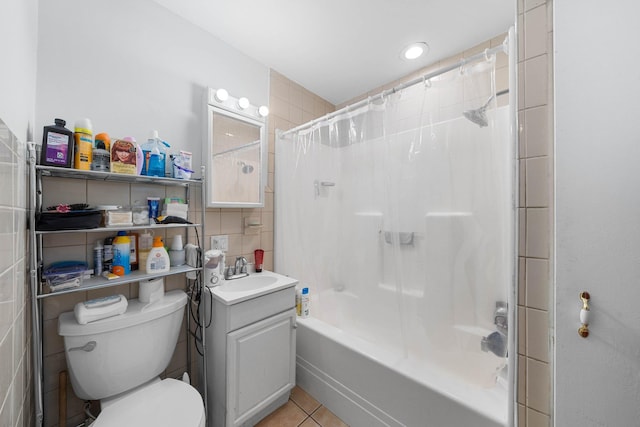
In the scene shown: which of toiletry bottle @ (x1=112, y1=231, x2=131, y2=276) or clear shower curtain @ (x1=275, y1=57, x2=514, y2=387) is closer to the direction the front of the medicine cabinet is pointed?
the clear shower curtain

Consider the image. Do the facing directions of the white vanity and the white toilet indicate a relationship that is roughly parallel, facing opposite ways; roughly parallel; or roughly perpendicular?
roughly parallel

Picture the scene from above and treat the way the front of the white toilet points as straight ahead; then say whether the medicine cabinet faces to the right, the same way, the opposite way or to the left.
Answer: the same way

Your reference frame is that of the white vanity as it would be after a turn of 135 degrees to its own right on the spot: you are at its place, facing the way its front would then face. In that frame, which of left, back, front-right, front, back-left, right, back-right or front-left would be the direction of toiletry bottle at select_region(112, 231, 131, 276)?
front

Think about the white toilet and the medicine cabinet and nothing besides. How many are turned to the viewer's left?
0

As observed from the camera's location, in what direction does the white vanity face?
facing the viewer and to the right of the viewer

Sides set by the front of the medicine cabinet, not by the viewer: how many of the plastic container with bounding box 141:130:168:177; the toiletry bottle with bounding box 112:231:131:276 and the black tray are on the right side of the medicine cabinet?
3

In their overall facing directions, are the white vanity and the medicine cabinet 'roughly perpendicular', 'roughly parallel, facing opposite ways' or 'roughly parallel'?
roughly parallel

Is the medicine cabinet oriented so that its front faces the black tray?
no

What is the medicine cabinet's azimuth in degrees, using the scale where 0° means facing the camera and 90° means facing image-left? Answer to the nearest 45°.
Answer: approximately 315°

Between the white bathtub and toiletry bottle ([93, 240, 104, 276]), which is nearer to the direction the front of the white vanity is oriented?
the white bathtub
